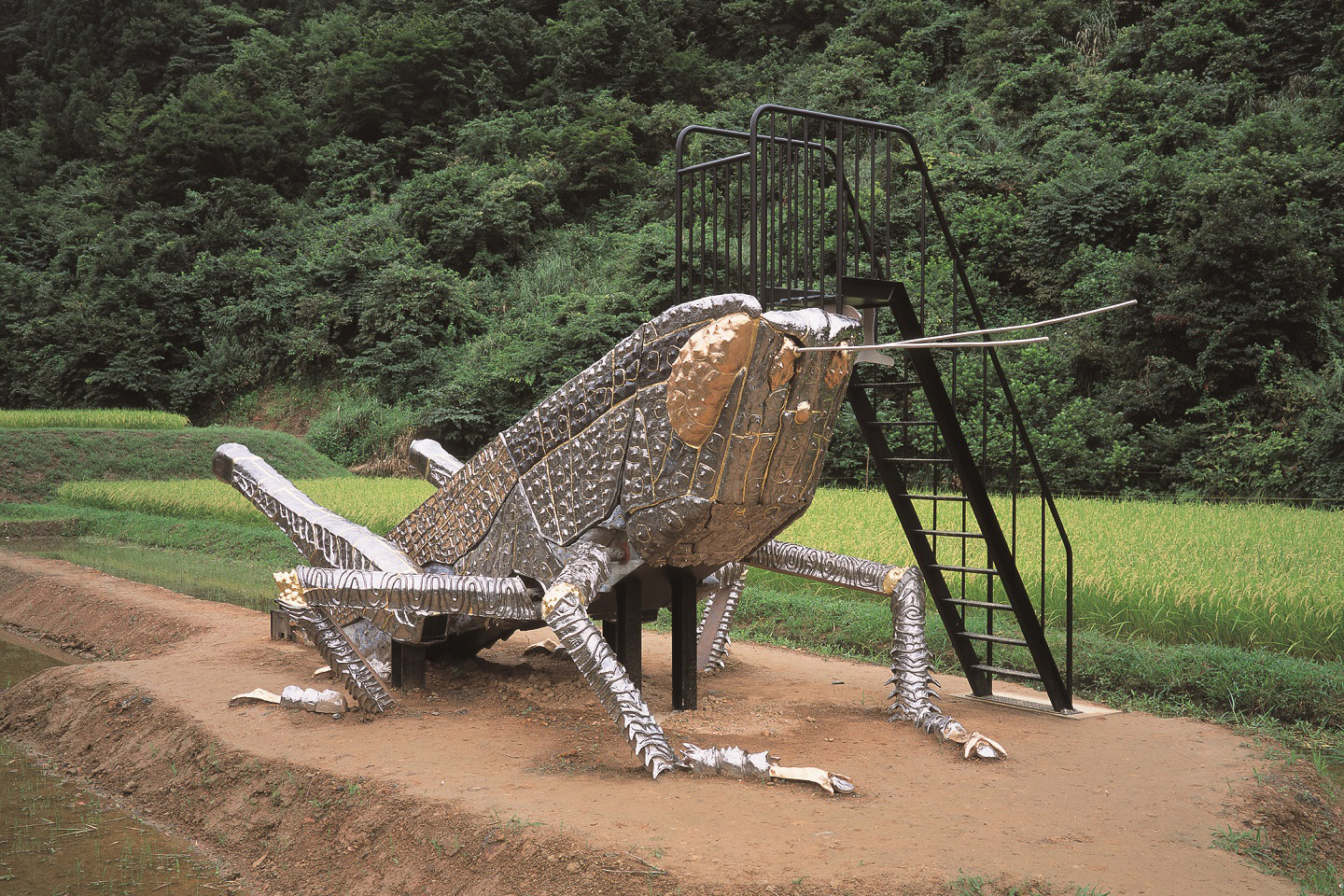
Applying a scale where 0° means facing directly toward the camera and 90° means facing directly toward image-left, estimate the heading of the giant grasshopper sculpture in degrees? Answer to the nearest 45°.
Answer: approximately 315°
